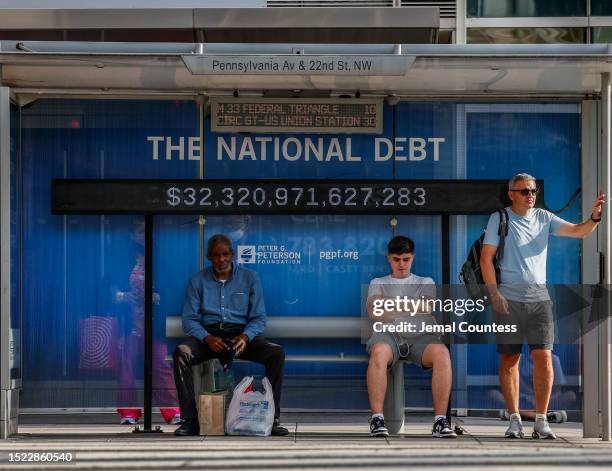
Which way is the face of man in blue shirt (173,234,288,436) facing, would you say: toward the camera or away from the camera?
toward the camera

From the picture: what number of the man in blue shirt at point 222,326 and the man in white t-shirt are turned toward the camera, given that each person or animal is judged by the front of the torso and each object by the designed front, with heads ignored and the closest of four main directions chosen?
2

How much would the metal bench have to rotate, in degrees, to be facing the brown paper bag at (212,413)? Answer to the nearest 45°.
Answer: approximately 45° to its right

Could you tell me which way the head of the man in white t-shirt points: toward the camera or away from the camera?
toward the camera

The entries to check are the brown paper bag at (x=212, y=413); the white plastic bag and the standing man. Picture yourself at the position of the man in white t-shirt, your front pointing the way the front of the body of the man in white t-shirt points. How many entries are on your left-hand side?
1

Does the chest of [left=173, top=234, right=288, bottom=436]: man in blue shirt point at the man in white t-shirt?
no

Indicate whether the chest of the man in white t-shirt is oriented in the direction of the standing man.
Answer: no

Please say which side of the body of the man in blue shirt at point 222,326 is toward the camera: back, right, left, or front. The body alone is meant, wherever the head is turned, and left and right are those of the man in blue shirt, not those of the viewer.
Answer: front

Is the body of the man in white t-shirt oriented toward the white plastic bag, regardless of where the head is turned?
no

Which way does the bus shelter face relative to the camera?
toward the camera

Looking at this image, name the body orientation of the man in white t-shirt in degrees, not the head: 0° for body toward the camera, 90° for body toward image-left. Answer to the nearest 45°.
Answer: approximately 0°
